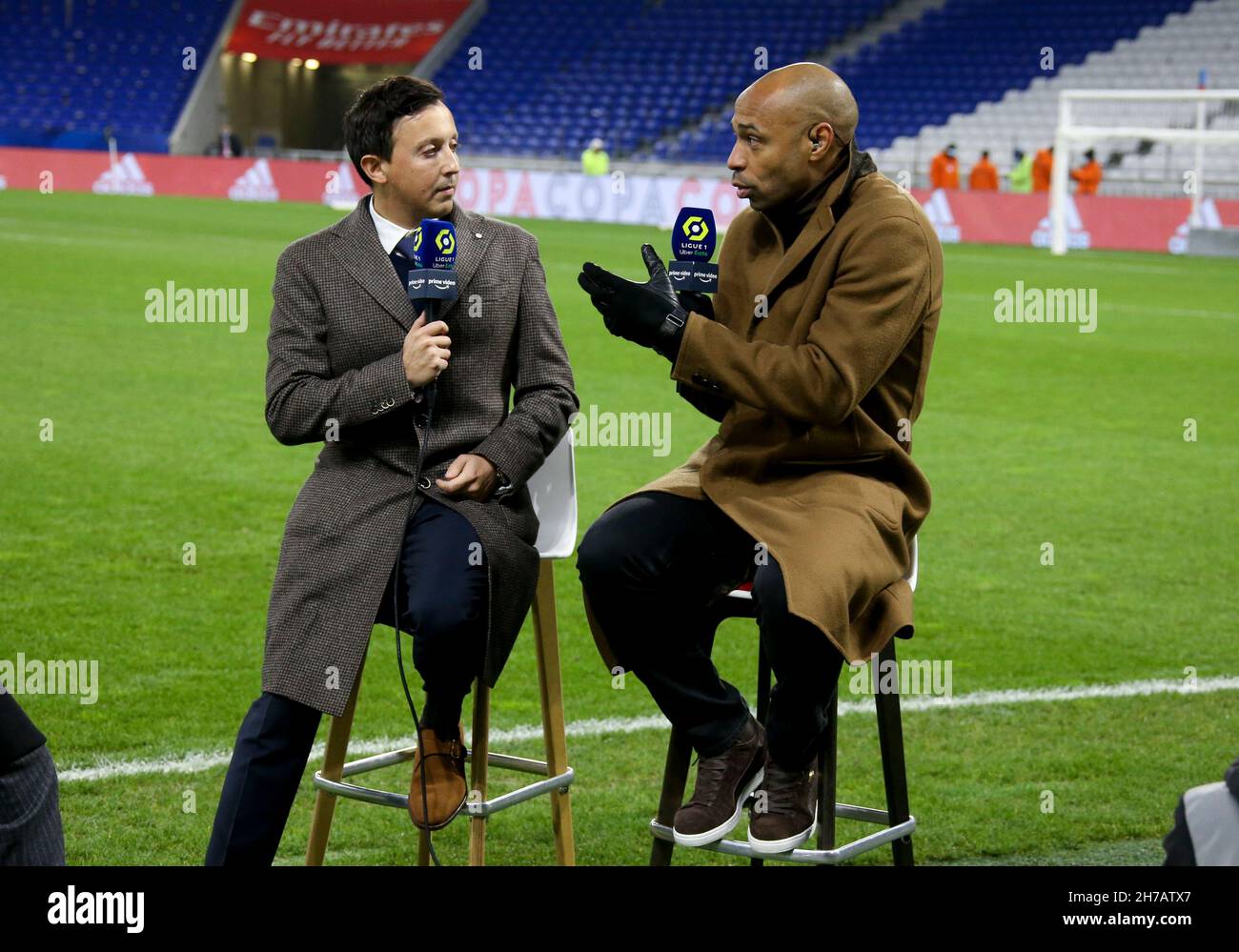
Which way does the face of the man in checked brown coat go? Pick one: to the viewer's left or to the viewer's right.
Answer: to the viewer's right

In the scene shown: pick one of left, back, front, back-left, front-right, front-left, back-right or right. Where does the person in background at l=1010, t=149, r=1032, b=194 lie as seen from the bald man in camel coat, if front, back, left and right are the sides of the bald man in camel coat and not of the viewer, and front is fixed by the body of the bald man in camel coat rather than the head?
back-right

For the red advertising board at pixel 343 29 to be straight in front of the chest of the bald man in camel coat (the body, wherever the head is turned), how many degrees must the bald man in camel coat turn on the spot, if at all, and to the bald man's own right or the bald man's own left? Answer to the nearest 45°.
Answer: approximately 135° to the bald man's own right

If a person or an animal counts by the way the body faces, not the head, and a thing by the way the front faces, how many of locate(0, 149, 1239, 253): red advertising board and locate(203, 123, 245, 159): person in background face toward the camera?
2

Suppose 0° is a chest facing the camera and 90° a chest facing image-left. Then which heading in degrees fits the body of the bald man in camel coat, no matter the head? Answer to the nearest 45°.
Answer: approximately 45°

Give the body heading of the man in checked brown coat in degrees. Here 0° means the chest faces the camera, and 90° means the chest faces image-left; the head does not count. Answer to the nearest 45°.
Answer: approximately 0°

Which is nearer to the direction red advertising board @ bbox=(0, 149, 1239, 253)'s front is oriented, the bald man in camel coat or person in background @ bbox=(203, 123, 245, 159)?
the bald man in camel coat

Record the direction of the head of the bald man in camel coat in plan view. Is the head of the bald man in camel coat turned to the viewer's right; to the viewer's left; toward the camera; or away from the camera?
to the viewer's left

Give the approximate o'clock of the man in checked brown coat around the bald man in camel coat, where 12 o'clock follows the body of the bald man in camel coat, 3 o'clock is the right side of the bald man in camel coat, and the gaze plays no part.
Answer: The man in checked brown coat is roughly at 2 o'clock from the bald man in camel coat.

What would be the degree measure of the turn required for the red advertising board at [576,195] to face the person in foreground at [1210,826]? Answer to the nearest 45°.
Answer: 0° — it already faces them

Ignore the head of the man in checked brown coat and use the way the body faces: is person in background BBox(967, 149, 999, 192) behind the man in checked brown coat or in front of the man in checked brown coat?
behind
